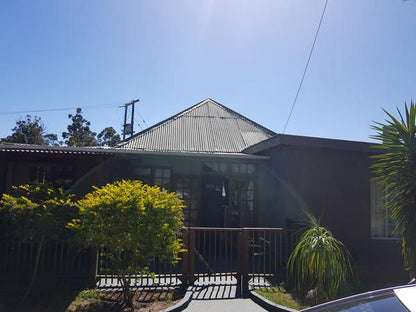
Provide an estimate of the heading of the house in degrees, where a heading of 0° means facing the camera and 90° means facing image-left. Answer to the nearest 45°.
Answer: approximately 0°

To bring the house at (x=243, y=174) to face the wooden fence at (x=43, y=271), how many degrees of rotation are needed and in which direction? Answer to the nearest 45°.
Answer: approximately 45° to its right

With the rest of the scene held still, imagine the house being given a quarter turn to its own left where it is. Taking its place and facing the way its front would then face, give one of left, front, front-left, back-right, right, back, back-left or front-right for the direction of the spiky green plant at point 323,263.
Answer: right

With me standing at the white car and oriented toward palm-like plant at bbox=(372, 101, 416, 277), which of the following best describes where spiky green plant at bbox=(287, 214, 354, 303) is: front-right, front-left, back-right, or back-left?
front-left

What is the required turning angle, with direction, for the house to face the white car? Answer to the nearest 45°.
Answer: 0° — it already faces it

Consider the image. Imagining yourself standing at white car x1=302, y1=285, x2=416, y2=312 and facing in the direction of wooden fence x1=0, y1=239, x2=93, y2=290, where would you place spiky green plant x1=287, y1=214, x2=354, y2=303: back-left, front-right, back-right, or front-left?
front-right

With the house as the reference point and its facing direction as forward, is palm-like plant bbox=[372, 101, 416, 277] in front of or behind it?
in front

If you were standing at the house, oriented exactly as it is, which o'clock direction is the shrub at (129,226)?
The shrub is roughly at 1 o'clock from the house.

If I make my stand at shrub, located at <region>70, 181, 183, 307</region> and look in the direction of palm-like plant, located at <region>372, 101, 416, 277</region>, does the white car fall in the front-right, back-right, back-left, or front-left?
front-right
